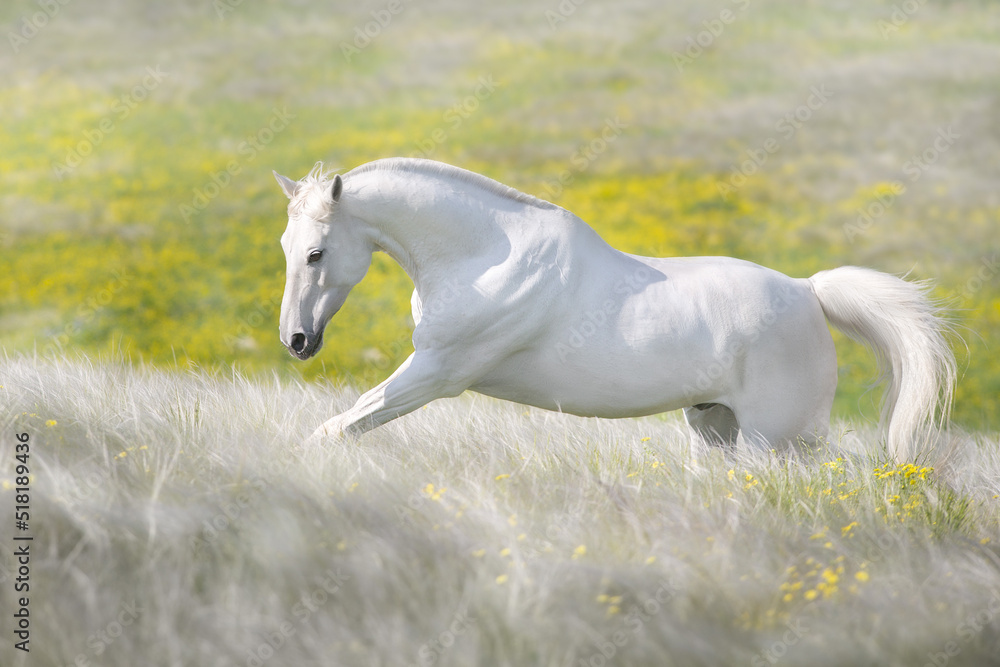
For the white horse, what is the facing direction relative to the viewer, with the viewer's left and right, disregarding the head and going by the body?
facing to the left of the viewer
